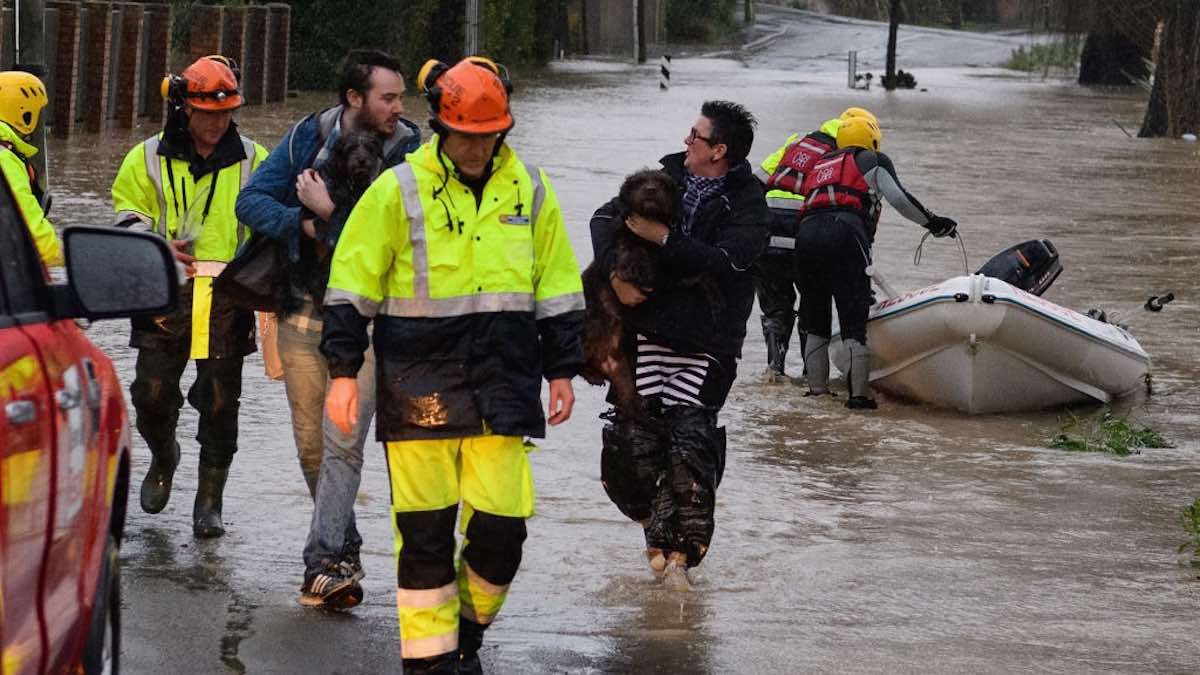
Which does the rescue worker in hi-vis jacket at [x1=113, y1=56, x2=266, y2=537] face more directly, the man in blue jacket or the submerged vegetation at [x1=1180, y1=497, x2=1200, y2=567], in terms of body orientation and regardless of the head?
the man in blue jacket

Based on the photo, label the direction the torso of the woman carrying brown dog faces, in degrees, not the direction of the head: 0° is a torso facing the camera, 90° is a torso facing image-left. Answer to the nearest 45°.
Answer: approximately 45°

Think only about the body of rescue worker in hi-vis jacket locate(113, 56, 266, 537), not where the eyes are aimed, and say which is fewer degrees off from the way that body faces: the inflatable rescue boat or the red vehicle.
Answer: the red vehicle

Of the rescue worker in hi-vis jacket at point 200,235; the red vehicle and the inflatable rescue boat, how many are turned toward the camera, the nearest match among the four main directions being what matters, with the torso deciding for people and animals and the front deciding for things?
2

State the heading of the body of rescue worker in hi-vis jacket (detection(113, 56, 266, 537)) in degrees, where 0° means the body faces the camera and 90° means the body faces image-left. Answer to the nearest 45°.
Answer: approximately 0°
